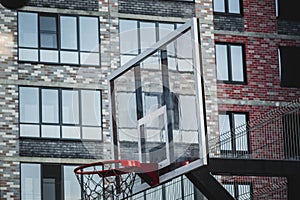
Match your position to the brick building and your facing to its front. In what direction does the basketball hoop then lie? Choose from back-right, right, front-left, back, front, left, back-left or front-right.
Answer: front

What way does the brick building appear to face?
toward the camera

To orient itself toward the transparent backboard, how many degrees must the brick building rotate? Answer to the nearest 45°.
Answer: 0° — it already faces it

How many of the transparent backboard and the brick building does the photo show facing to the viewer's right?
0

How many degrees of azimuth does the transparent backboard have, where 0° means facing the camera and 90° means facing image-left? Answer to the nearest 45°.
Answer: approximately 45°
